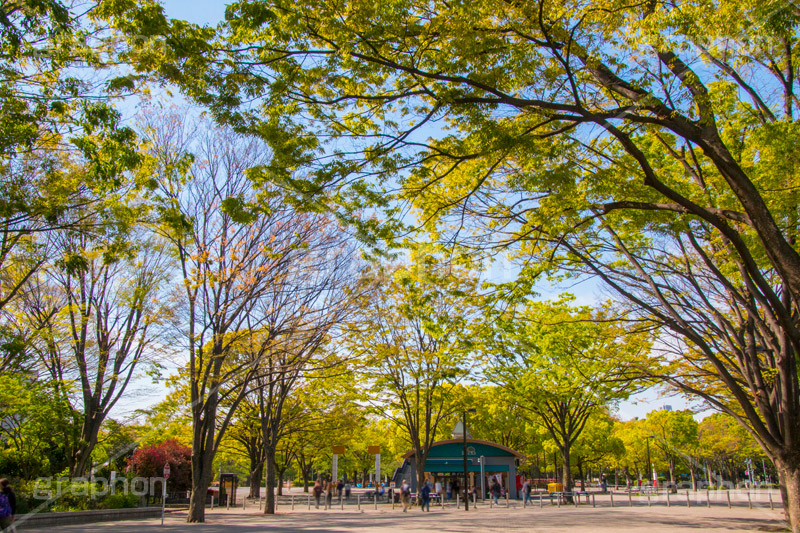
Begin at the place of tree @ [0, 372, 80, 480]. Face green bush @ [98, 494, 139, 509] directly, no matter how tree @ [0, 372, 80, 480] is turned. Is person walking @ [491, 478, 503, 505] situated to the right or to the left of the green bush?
left

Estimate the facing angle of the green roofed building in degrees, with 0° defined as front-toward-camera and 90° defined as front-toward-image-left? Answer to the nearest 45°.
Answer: approximately 0°

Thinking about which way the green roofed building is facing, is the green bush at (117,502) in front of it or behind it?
in front

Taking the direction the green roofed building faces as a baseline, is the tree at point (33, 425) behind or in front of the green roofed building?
in front
